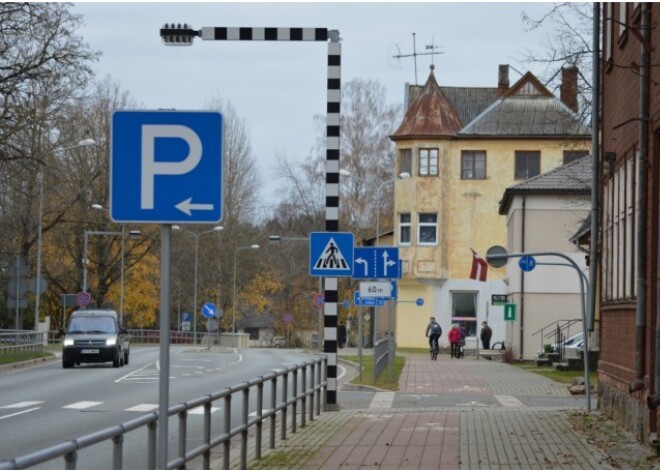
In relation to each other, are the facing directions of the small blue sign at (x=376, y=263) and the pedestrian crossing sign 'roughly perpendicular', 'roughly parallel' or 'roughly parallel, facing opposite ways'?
roughly parallel

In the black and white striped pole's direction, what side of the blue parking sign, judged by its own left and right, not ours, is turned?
back

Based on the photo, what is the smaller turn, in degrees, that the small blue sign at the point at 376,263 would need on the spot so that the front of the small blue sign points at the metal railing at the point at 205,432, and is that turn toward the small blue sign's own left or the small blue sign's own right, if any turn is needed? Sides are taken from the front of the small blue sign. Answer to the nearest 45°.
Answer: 0° — it already faces it

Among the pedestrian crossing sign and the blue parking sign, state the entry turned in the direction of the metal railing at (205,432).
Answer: the pedestrian crossing sign

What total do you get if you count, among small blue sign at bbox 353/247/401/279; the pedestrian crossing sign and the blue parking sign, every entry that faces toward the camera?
3

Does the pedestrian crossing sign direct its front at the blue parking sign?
yes

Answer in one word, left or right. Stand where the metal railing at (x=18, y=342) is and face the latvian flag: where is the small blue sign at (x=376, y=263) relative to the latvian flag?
right

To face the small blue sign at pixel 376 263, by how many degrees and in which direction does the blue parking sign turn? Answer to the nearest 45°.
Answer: approximately 180°

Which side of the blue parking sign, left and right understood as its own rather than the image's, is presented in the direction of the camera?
front

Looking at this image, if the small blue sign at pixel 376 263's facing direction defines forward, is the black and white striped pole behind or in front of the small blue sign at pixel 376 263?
in front

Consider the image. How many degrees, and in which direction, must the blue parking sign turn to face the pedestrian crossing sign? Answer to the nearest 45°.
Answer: approximately 180°

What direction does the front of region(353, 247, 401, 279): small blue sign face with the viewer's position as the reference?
facing the viewer

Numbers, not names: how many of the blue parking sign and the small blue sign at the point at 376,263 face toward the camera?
2
